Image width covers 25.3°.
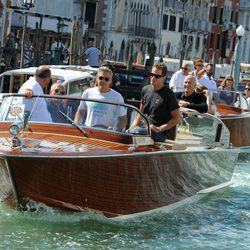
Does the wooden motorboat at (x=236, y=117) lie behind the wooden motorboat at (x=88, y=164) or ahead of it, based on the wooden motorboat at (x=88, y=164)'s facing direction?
behind

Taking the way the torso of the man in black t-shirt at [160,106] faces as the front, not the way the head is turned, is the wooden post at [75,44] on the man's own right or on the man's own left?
on the man's own right

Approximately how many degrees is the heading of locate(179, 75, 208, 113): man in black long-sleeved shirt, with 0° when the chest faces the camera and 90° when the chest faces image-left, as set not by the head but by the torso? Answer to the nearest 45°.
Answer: approximately 45°

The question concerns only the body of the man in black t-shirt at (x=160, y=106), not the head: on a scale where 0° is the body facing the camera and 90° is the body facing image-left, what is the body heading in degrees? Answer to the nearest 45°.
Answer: approximately 45°

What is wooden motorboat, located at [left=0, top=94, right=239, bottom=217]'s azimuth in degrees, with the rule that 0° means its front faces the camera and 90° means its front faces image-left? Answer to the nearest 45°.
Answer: approximately 45°

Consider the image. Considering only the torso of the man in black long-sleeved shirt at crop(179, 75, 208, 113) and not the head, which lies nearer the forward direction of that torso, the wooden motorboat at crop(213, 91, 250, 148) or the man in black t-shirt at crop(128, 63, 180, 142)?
the man in black t-shirt
